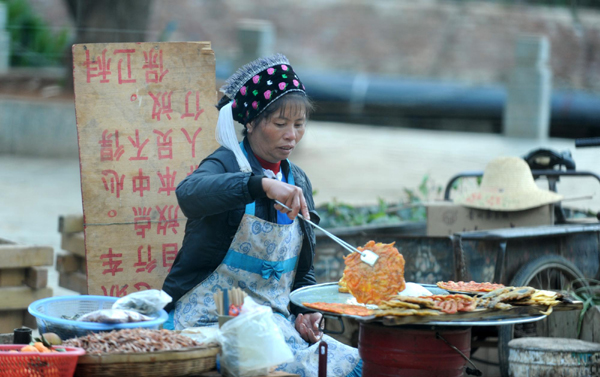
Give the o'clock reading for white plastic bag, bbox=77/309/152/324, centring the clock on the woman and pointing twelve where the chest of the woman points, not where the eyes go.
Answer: The white plastic bag is roughly at 3 o'clock from the woman.

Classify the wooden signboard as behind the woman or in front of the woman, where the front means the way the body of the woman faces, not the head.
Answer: behind

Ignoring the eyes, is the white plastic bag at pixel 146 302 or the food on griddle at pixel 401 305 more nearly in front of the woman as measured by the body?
the food on griddle

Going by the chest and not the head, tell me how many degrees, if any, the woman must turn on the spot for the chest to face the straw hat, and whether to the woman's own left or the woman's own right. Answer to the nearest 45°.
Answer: approximately 90° to the woman's own left

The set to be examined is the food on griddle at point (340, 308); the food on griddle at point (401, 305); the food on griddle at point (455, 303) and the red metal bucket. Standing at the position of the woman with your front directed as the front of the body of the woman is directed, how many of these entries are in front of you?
4

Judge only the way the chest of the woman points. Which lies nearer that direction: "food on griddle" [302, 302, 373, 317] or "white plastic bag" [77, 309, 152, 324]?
the food on griddle

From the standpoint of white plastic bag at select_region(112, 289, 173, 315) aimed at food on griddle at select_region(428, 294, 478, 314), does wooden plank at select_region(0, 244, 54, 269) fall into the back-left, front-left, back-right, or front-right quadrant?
back-left

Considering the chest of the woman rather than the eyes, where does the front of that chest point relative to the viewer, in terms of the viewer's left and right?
facing the viewer and to the right of the viewer

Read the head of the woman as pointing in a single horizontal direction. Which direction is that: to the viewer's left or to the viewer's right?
to the viewer's right

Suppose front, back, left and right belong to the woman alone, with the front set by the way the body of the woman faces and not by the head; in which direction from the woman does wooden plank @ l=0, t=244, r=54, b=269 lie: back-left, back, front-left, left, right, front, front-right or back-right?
back

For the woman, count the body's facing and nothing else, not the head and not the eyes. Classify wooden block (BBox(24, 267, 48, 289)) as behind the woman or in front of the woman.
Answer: behind

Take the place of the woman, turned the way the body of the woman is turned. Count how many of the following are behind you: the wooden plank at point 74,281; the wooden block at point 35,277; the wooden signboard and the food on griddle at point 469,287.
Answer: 3

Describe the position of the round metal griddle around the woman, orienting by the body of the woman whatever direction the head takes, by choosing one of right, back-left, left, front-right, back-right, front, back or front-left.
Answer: front

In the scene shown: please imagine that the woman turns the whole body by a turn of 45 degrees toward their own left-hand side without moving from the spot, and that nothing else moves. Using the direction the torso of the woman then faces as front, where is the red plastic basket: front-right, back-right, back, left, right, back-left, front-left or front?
back-right

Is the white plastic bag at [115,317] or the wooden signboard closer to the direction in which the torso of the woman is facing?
the white plastic bag

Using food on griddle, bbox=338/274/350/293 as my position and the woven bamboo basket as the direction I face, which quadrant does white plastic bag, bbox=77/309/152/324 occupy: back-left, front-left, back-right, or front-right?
front-right

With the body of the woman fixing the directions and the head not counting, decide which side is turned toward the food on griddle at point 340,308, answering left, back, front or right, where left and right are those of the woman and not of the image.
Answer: front

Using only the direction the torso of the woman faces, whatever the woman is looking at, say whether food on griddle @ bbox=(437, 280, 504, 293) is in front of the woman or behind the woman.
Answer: in front
